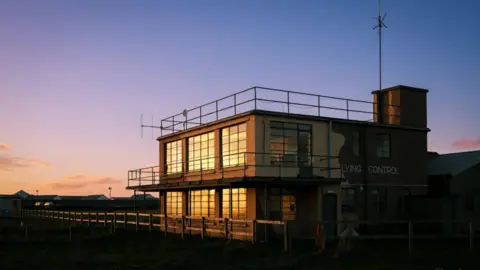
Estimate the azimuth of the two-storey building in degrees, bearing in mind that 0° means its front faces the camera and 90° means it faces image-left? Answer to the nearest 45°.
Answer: approximately 45°
